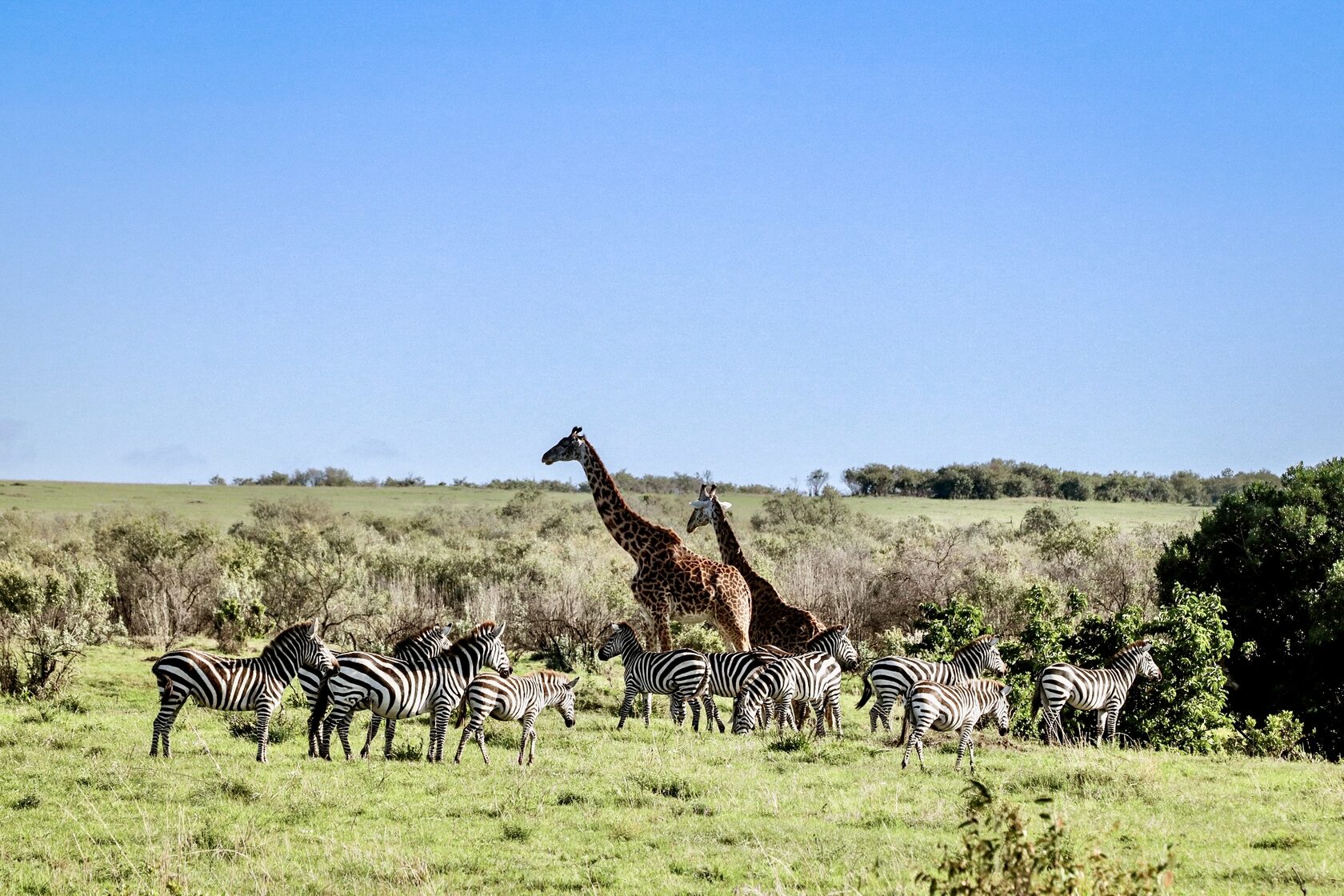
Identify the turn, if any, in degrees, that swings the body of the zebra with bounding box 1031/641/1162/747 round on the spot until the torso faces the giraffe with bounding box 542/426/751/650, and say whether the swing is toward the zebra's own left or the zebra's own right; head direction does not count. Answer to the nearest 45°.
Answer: approximately 180°

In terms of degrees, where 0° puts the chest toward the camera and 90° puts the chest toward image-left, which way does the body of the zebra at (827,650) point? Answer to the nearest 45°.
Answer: approximately 270°

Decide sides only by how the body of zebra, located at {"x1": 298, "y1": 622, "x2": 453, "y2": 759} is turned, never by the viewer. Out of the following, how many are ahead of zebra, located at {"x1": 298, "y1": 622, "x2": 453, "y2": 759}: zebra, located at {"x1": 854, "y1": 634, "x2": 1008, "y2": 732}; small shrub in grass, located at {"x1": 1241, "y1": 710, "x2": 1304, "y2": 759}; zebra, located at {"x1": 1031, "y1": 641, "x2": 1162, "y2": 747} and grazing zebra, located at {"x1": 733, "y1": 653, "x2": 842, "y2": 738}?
4

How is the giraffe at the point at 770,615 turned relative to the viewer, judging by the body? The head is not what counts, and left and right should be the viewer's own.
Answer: facing to the left of the viewer

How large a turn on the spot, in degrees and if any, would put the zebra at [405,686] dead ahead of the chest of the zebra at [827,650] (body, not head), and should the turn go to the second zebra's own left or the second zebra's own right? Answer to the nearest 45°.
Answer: approximately 135° to the second zebra's own right

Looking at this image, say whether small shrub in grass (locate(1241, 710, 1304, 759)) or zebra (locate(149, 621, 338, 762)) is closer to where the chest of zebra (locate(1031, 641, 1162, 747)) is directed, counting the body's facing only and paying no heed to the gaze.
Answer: the small shrub in grass

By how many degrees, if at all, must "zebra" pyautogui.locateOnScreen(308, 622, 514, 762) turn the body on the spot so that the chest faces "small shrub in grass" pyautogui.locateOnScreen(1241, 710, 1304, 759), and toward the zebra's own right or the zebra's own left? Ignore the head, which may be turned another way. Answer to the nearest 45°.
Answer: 0° — it already faces it

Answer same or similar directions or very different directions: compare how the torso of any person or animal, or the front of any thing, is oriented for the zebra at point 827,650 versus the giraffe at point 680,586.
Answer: very different directions

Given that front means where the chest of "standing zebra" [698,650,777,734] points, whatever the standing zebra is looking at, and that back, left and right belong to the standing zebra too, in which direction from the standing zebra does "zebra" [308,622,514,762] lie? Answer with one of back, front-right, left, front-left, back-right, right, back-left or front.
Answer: front-left

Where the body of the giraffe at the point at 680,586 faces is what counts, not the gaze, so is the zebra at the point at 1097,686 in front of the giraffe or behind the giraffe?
behind

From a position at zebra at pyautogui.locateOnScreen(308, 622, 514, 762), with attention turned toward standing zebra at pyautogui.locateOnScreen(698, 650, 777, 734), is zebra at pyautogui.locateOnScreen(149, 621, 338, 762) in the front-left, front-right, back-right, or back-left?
back-left

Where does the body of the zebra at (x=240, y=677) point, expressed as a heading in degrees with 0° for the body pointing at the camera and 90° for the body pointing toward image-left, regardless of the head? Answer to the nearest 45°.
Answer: approximately 270°

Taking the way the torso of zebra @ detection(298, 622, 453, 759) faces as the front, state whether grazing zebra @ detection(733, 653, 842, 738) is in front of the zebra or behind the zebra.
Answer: in front

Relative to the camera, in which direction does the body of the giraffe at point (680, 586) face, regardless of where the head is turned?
to the viewer's left
